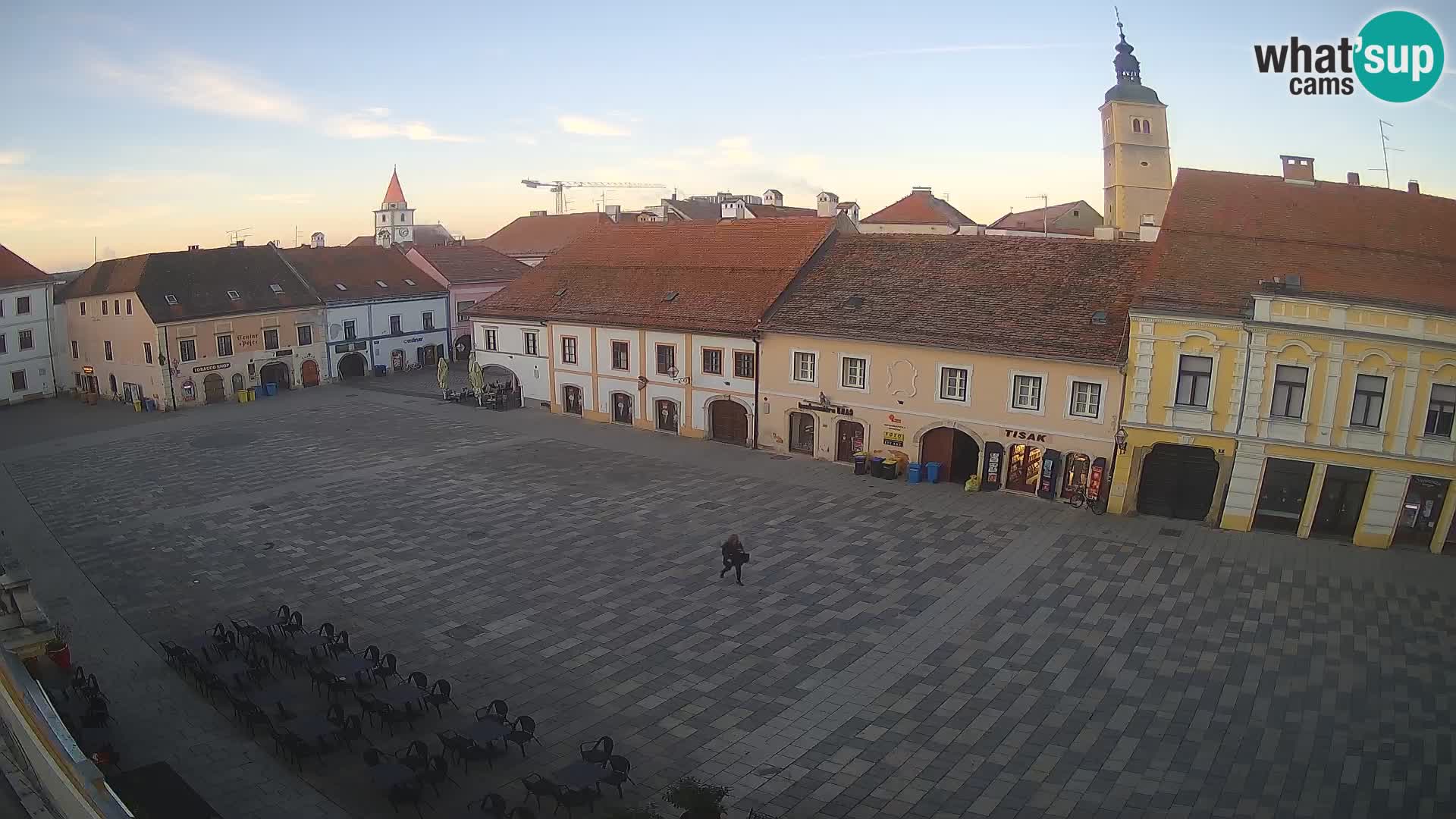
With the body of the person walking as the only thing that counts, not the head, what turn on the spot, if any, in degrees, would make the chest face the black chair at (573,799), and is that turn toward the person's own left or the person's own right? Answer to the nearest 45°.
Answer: approximately 90° to the person's own right

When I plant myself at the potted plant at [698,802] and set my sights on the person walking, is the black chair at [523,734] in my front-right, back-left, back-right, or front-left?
front-left

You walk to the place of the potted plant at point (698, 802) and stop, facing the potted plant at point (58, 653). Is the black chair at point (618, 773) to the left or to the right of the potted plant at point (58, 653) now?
right

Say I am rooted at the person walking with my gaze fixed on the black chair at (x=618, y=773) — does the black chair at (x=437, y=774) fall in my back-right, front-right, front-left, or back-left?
front-right

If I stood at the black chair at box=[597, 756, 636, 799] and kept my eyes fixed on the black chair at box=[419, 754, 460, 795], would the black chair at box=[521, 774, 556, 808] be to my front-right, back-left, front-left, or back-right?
front-left

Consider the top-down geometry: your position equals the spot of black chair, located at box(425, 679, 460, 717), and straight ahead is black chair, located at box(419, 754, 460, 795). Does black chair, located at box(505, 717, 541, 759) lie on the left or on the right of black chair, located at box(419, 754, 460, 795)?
left

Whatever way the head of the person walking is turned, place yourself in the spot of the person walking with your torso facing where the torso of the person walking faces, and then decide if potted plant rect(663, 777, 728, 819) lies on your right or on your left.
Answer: on your right

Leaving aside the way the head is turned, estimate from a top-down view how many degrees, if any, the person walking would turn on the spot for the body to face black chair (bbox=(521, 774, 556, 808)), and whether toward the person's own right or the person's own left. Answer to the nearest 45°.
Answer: approximately 90° to the person's own right

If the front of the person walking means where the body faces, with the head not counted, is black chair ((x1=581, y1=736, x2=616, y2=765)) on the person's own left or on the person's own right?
on the person's own right

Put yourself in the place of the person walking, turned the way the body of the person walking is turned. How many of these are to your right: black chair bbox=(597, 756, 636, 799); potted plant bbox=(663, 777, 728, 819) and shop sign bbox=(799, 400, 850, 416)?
2
